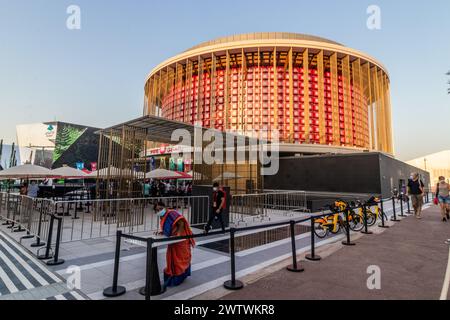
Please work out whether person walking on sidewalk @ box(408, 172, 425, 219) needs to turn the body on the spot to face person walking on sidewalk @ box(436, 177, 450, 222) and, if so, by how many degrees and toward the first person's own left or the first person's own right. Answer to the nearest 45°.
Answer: approximately 90° to the first person's own left

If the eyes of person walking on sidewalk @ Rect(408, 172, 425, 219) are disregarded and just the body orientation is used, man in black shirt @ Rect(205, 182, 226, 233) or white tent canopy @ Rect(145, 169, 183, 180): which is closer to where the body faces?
the man in black shirt

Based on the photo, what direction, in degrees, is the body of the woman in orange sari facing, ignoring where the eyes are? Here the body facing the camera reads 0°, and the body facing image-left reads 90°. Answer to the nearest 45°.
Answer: approximately 45°

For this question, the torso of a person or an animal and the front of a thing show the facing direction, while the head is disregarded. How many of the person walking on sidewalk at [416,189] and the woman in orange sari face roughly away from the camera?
0

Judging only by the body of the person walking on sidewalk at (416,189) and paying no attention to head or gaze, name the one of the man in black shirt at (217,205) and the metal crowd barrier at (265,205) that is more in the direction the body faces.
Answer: the man in black shirt

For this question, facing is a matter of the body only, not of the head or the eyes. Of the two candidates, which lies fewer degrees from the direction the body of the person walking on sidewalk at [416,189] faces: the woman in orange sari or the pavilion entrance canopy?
the woman in orange sari

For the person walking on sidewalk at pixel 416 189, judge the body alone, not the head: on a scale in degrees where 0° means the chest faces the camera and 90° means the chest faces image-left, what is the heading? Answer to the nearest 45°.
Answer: approximately 0°

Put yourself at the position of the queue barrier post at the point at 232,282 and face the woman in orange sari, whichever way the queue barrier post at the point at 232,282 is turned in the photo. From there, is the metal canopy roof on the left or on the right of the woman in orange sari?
right

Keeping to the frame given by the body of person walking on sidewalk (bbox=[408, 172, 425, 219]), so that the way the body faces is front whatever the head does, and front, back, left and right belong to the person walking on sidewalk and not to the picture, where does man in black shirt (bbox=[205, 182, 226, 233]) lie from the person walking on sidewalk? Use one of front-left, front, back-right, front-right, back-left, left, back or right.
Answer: front-right

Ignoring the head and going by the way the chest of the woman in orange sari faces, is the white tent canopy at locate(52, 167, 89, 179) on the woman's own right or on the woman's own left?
on the woman's own right

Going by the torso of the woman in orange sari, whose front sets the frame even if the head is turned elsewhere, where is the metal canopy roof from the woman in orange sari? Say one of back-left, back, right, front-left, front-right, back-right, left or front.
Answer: back-right
